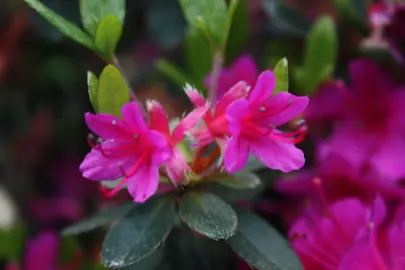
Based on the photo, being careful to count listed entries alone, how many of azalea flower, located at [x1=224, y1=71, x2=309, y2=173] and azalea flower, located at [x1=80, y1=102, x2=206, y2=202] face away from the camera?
0

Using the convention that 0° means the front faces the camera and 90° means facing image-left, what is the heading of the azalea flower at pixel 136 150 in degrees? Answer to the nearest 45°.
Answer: approximately 45°

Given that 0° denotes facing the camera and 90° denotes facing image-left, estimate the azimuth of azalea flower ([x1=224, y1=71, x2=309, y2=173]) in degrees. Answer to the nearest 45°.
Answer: approximately 315°
